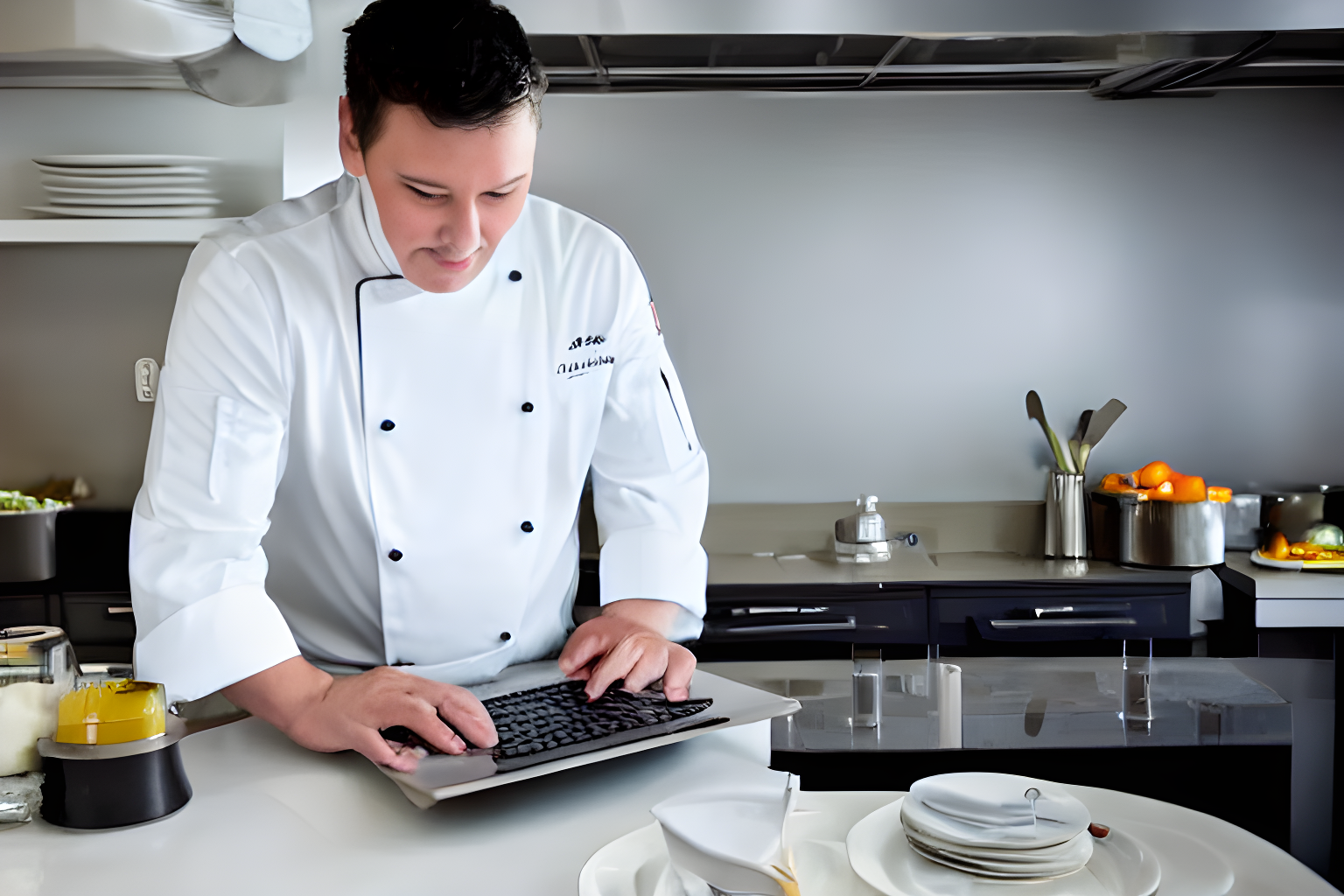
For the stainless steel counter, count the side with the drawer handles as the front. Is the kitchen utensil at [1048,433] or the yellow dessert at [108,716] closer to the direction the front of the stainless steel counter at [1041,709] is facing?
the yellow dessert

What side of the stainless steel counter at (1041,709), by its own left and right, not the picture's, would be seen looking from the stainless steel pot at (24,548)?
right

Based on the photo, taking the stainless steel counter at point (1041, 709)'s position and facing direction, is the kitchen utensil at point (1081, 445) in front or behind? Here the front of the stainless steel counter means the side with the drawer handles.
behind

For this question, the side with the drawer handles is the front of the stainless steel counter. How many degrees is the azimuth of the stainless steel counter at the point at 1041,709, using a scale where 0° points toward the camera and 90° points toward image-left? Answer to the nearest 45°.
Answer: approximately 0°

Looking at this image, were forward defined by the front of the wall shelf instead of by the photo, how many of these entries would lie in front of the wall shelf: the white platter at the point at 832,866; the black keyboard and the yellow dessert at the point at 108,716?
3

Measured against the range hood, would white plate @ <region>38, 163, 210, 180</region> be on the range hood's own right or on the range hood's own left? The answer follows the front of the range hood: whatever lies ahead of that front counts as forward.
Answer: on the range hood's own right

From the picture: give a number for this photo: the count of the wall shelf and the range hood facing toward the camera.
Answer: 2

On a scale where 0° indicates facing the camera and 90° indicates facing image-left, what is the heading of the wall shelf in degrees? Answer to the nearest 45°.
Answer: approximately 0°

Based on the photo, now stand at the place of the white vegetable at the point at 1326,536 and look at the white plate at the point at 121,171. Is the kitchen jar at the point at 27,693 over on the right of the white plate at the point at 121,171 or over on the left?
left
